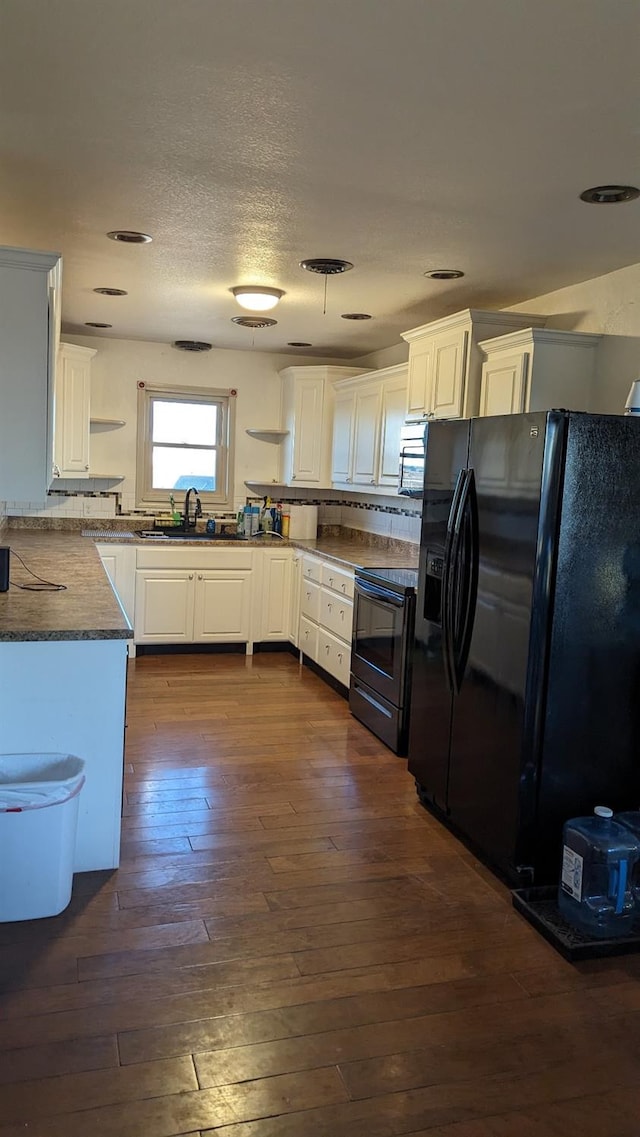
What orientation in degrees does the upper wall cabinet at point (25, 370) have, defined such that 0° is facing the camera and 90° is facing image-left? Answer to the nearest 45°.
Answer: approximately 270°

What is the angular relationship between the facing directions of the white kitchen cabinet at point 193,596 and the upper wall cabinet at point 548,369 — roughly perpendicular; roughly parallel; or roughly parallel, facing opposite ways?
roughly perpendicular

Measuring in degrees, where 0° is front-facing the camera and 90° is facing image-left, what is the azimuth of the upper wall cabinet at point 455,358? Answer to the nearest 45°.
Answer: approximately 45°

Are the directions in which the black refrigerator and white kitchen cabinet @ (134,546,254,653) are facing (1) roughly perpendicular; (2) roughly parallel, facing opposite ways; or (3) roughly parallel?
roughly perpendicular

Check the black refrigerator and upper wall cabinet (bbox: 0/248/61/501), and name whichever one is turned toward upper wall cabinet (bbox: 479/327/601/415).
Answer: upper wall cabinet (bbox: 0/248/61/501)

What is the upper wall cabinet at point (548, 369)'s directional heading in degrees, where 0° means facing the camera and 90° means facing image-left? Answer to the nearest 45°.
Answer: approximately 45°

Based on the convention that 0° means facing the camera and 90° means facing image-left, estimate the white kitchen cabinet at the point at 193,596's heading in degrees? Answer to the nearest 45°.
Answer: approximately 0°

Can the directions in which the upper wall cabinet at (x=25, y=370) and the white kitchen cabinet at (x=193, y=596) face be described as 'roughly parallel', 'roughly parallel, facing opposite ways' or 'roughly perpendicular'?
roughly perpendicular

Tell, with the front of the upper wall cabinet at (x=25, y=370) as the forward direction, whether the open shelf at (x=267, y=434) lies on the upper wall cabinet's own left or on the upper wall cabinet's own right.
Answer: on the upper wall cabinet's own left
